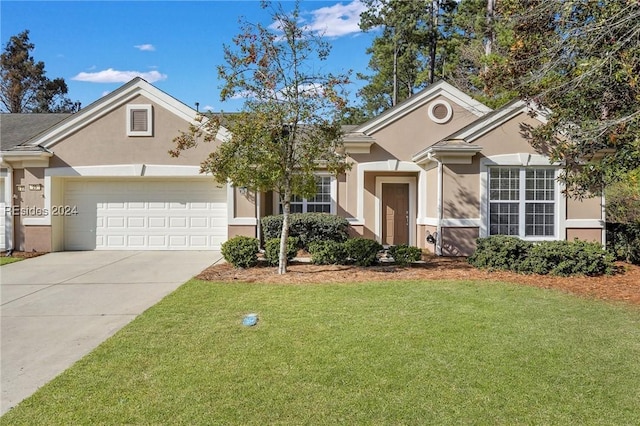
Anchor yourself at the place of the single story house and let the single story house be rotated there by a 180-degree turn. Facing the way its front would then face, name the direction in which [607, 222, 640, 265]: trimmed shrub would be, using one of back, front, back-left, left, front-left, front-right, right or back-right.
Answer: right

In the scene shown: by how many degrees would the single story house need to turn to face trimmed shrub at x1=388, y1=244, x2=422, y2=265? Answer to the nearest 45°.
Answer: approximately 45° to its left

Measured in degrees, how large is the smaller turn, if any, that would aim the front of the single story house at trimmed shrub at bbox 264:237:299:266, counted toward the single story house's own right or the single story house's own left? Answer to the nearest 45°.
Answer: approximately 45° to the single story house's own left

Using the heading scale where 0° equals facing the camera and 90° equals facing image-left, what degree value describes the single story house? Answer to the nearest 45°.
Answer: approximately 0°

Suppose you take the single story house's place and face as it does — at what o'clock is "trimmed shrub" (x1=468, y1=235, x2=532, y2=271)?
The trimmed shrub is roughly at 10 o'clock from the single story house.

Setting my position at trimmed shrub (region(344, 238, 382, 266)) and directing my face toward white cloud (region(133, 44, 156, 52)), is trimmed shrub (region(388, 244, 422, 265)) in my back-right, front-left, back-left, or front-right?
back-right

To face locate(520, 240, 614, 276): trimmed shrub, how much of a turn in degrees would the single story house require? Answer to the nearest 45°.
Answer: approximately 45° to its left

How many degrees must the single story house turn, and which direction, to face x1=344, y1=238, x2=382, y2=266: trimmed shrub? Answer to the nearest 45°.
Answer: approximately 45° to its left
